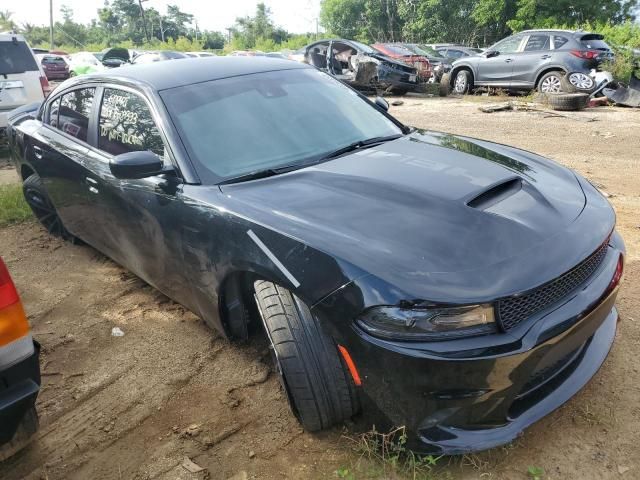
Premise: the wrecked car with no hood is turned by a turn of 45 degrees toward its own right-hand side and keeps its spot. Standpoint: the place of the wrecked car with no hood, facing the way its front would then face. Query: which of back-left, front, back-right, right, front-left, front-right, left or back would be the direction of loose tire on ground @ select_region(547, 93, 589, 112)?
front-left

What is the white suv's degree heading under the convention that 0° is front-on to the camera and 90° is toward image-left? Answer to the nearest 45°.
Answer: approximately 180°

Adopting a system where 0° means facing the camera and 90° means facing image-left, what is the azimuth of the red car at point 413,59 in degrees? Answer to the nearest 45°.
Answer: approximately 315°

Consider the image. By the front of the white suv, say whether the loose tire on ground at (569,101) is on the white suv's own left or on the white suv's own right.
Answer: on the white suv's own right

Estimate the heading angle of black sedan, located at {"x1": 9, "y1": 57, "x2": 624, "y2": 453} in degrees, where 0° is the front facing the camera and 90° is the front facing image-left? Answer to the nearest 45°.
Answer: approximately 315°

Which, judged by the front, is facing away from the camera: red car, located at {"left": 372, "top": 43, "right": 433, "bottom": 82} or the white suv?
the white suv

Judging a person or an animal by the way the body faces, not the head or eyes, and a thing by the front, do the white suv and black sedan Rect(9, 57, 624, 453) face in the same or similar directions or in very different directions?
very different directions

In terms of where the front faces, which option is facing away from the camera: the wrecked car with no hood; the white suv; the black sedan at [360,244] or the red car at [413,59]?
the white suv

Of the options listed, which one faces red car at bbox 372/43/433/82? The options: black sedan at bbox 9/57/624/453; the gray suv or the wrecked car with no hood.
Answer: the gray suv

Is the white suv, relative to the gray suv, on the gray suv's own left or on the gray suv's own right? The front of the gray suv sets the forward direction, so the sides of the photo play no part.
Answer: on the gray suv's own left

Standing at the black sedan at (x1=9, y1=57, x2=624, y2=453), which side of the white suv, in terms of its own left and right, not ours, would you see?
back

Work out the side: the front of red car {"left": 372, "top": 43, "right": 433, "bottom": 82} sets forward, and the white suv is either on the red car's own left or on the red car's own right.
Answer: on the red car's own right

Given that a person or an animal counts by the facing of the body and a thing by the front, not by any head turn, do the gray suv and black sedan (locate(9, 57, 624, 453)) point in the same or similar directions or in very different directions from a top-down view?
very different directions

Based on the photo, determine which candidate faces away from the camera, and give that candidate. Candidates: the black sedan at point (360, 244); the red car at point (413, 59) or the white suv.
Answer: the white suv

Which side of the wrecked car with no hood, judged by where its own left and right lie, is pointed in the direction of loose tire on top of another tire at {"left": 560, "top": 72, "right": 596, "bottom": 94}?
front

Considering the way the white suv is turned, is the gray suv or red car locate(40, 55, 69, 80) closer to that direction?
the red car

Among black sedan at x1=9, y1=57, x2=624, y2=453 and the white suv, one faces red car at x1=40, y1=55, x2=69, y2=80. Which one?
the white suv
